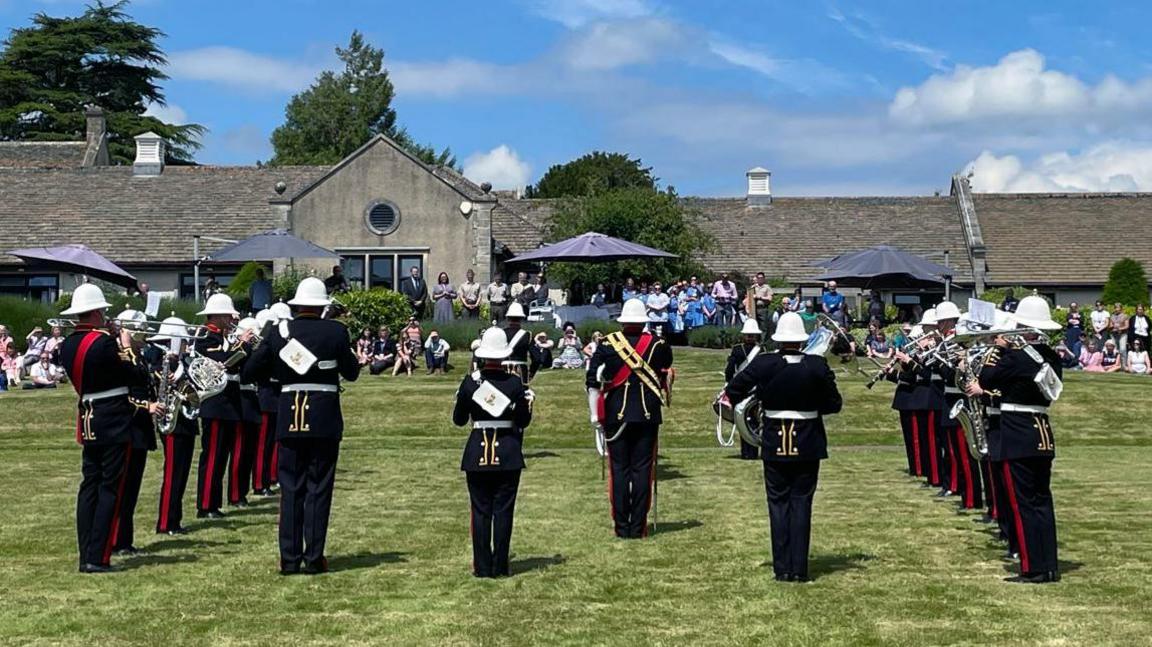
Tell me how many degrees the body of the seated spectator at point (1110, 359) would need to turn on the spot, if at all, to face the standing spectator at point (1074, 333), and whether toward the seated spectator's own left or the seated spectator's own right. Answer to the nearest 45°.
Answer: approximately 135° to the seated spectator's own right

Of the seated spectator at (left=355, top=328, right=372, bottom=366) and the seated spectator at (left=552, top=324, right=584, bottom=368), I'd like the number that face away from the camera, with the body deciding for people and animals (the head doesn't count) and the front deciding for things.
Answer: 0

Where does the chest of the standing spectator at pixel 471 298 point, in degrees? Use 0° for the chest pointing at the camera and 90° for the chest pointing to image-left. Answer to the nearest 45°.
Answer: approximately 0°

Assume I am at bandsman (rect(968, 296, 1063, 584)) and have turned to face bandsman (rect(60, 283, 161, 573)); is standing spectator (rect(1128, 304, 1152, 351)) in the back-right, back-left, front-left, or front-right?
back-right

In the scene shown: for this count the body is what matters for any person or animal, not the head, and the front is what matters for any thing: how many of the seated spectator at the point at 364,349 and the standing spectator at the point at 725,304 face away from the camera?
0

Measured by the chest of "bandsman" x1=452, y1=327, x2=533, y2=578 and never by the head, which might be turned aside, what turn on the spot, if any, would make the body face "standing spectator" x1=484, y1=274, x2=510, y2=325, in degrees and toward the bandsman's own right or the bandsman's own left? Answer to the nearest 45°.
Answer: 0° — they already face them

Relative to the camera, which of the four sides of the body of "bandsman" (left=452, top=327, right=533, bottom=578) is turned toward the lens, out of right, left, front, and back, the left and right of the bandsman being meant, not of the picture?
back

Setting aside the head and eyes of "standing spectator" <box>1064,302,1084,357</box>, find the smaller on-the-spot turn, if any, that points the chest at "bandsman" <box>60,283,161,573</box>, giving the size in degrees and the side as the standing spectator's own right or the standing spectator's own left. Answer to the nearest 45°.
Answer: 0° — they already face them

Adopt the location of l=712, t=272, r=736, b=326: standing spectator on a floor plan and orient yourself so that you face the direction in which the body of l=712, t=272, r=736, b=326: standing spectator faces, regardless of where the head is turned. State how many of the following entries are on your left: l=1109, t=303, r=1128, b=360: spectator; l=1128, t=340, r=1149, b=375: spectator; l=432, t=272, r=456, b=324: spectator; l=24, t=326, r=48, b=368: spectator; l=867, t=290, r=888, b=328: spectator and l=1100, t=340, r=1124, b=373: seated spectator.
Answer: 4
